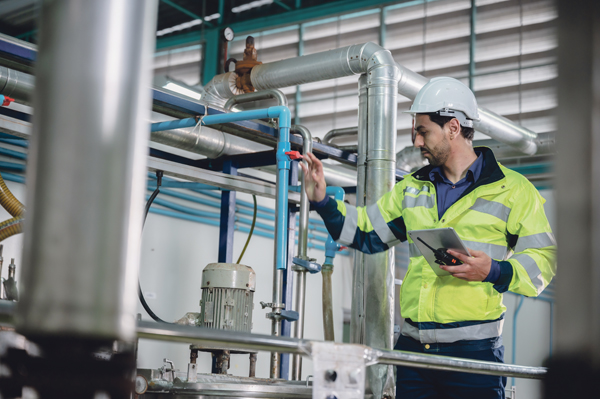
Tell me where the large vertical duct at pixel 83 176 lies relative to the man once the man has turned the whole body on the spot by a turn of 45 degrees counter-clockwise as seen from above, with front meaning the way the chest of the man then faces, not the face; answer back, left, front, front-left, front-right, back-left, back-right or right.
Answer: front

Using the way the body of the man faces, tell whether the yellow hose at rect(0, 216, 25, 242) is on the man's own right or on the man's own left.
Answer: on the man's own right

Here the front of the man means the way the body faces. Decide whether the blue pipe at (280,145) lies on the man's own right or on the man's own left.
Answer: on the man's own right

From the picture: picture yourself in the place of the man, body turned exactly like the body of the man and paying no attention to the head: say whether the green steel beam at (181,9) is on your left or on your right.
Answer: on your right

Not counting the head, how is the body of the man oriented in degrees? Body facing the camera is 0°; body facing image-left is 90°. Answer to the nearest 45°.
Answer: approximately 45°

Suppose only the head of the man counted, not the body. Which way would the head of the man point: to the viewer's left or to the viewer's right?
to the viewer's left
